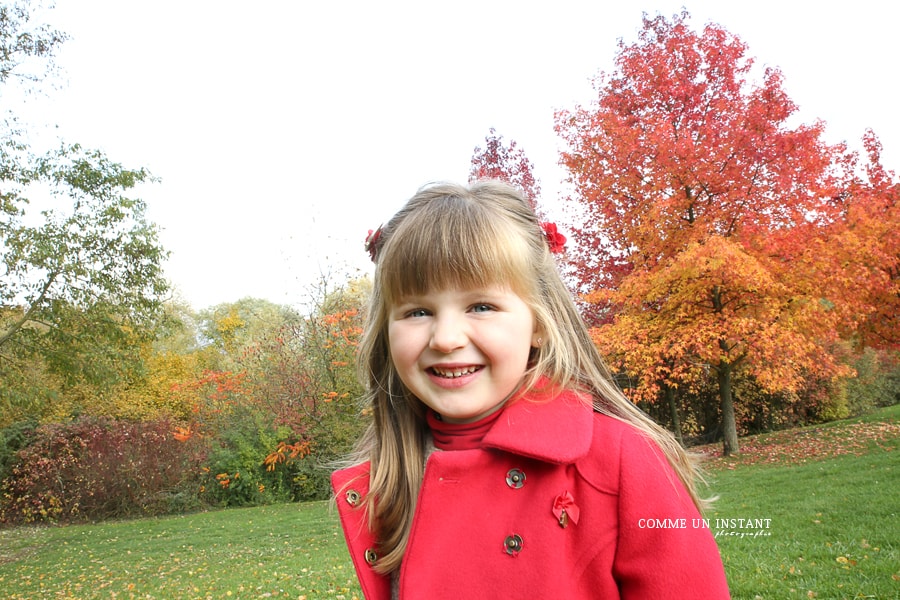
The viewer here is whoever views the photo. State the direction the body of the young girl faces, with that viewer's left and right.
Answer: facing the viewer and to the left of the viewer

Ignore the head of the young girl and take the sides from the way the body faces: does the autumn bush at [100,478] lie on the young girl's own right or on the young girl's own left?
on the young girl's own right

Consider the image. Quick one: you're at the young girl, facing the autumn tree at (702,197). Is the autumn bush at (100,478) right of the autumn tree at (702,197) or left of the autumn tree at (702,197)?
left

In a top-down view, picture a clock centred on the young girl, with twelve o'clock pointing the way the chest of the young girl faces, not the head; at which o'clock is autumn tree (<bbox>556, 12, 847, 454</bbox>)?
The autumn tree is roughly at 5 o'clock from the young girl.
